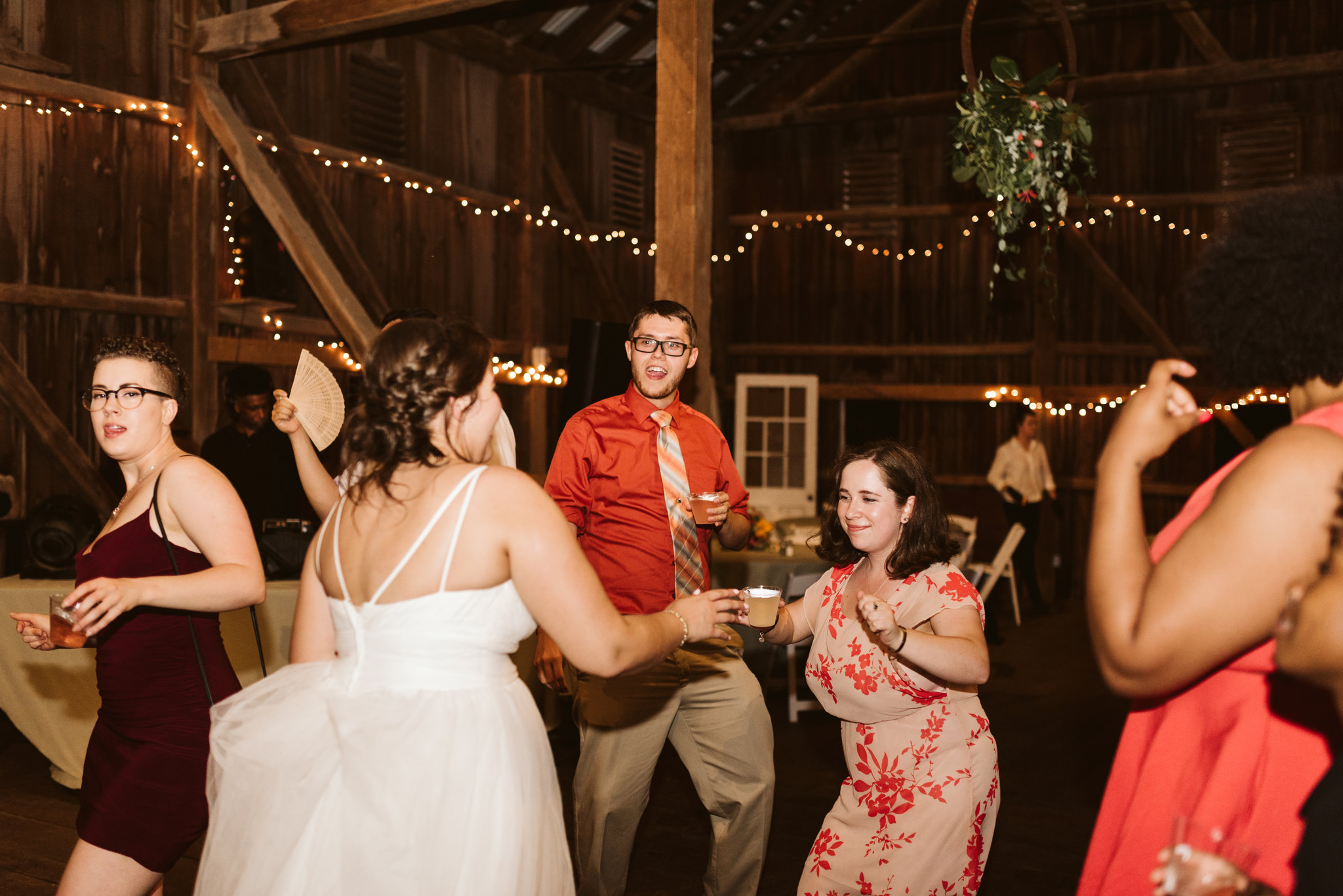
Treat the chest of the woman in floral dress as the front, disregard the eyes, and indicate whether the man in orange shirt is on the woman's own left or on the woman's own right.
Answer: on the woman's own right

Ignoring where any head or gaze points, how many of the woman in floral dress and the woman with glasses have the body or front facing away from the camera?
0

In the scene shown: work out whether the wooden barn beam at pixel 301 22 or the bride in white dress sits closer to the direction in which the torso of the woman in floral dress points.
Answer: the bride in white dress

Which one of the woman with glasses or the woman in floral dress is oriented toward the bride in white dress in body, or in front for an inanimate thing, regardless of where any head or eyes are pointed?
the woman in floral dress

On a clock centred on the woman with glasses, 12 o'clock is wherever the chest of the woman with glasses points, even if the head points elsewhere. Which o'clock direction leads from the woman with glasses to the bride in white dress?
The bride in white dress is roughly at 8 o'clock from the woman with glasses.

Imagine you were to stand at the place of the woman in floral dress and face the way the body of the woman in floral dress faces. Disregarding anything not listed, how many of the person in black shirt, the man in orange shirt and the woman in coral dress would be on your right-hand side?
2

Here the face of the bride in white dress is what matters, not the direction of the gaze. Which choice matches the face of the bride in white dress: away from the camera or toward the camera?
away from the camera

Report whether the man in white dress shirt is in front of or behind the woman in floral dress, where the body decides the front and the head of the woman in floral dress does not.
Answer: behind

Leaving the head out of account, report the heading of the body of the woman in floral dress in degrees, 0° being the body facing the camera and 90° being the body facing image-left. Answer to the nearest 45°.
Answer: approximately 45°

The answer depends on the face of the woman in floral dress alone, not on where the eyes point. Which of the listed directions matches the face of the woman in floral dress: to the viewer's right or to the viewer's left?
to the viewer's left
